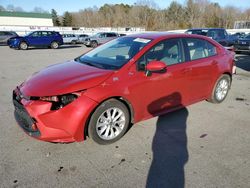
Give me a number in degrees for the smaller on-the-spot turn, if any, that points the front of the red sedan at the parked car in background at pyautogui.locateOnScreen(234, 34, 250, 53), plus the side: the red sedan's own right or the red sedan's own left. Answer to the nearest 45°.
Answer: approximately 180°

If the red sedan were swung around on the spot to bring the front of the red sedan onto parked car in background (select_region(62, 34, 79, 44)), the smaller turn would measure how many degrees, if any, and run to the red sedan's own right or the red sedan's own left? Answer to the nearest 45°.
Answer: approximately 135° to the red sedan's own right

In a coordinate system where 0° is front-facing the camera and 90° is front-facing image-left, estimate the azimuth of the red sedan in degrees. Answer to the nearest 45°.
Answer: approximately 45°

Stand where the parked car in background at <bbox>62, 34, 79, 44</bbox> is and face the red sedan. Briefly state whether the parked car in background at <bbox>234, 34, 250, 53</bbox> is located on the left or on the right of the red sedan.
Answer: left

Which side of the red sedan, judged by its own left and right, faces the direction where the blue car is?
right
